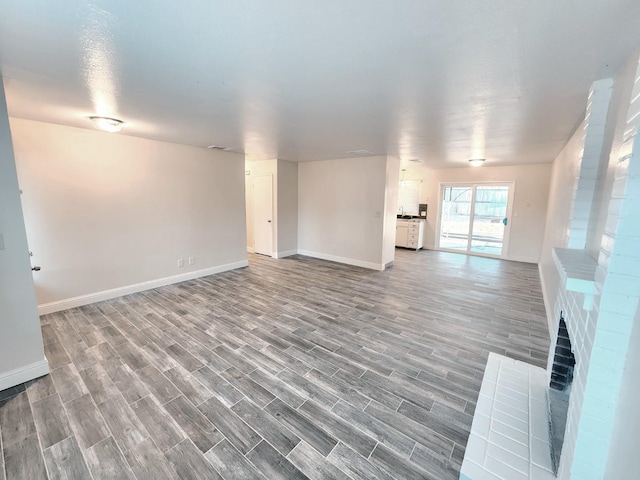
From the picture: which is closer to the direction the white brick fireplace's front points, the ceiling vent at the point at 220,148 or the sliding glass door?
the ceiling vent

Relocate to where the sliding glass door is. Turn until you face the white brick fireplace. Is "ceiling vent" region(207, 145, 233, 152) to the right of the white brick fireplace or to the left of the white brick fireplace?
right

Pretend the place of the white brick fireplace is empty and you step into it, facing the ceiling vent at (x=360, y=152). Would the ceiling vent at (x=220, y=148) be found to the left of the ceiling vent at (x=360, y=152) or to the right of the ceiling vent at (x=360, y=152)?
left

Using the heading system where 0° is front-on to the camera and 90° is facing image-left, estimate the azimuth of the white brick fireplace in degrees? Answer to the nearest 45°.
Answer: approximately 90°

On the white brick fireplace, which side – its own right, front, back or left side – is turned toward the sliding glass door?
right

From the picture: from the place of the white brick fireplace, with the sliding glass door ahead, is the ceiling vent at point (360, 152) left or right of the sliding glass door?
left

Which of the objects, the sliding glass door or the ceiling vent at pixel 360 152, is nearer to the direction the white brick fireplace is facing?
the ceiling vent

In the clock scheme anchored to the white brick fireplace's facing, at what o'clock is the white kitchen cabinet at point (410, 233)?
The white kitchen cabinet is roughly at 2 o'clock from the white brick fireplace.

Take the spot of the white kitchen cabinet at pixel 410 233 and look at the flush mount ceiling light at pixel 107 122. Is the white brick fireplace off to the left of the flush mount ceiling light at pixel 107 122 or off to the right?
left

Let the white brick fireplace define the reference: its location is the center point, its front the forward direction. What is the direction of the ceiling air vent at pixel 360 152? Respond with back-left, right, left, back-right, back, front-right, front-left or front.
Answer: front-right

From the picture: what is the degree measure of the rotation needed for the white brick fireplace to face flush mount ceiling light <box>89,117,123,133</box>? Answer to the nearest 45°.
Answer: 0° — it already faces it

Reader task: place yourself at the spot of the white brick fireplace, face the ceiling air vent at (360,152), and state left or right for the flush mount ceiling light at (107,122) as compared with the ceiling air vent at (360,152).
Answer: left

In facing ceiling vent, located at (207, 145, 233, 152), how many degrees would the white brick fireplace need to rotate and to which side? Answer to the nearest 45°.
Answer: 0° — it already faces it

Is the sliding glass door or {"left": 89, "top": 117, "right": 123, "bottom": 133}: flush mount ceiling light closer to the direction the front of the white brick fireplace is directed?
the flush mount ceiling light
